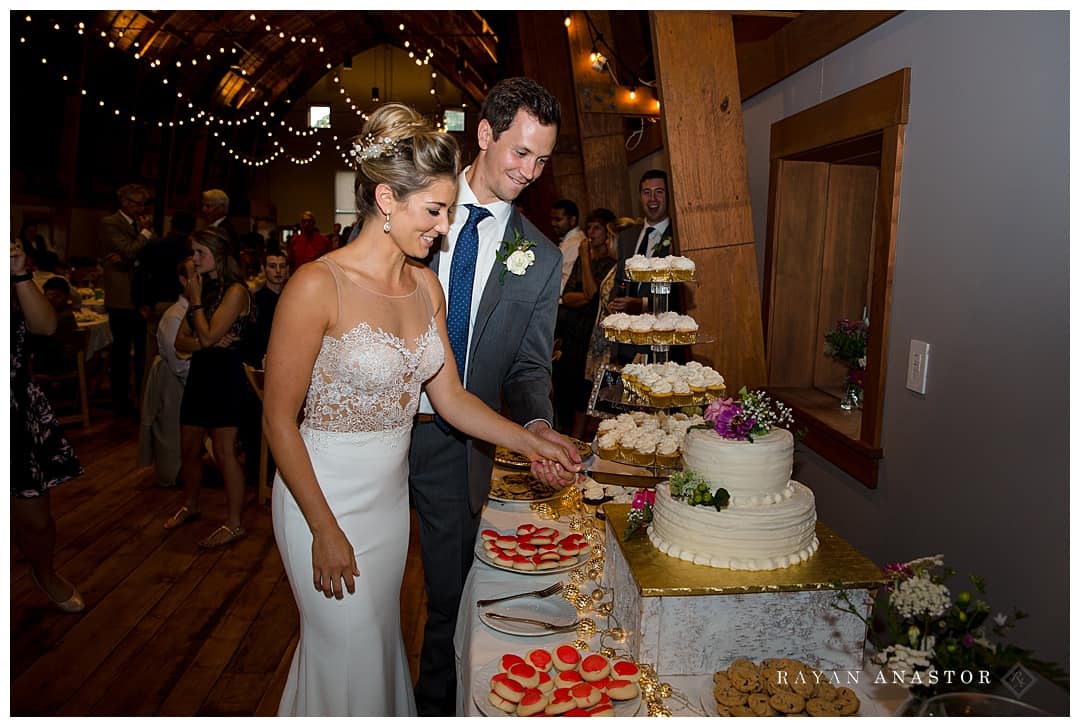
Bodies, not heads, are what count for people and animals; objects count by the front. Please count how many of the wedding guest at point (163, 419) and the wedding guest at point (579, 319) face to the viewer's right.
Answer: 1

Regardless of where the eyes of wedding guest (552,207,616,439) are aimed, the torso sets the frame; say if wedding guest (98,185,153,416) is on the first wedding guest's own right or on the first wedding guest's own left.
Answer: on the first wedding guest's own right

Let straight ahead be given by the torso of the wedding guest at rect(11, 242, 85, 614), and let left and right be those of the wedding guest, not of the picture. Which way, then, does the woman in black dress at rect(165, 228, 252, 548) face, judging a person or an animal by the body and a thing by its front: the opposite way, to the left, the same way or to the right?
to the right

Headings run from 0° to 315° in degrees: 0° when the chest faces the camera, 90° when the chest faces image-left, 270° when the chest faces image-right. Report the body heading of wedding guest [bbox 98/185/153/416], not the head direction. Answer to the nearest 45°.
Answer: approximately 315°

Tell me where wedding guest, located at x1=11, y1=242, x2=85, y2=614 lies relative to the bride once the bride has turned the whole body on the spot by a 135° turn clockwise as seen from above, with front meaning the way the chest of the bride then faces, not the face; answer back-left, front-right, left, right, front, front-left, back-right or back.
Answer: front-right

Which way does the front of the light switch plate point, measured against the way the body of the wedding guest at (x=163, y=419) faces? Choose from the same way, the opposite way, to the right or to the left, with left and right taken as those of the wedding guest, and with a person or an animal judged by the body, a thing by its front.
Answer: the opposite way

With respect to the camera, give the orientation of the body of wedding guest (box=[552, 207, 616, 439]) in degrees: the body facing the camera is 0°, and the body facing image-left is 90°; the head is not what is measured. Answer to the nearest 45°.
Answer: approximately 45°

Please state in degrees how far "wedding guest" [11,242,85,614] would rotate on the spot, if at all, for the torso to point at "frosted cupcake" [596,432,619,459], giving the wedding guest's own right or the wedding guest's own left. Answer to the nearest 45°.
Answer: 0° — they already face it

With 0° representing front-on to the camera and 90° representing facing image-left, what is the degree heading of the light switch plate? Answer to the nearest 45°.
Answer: approximately 45°

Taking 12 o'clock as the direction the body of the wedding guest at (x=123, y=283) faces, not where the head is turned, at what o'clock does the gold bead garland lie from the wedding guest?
The gold bead garland is roughly at 1 o'clock from the wedding guest.

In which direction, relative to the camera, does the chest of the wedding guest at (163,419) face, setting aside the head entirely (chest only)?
to the viewer's right
